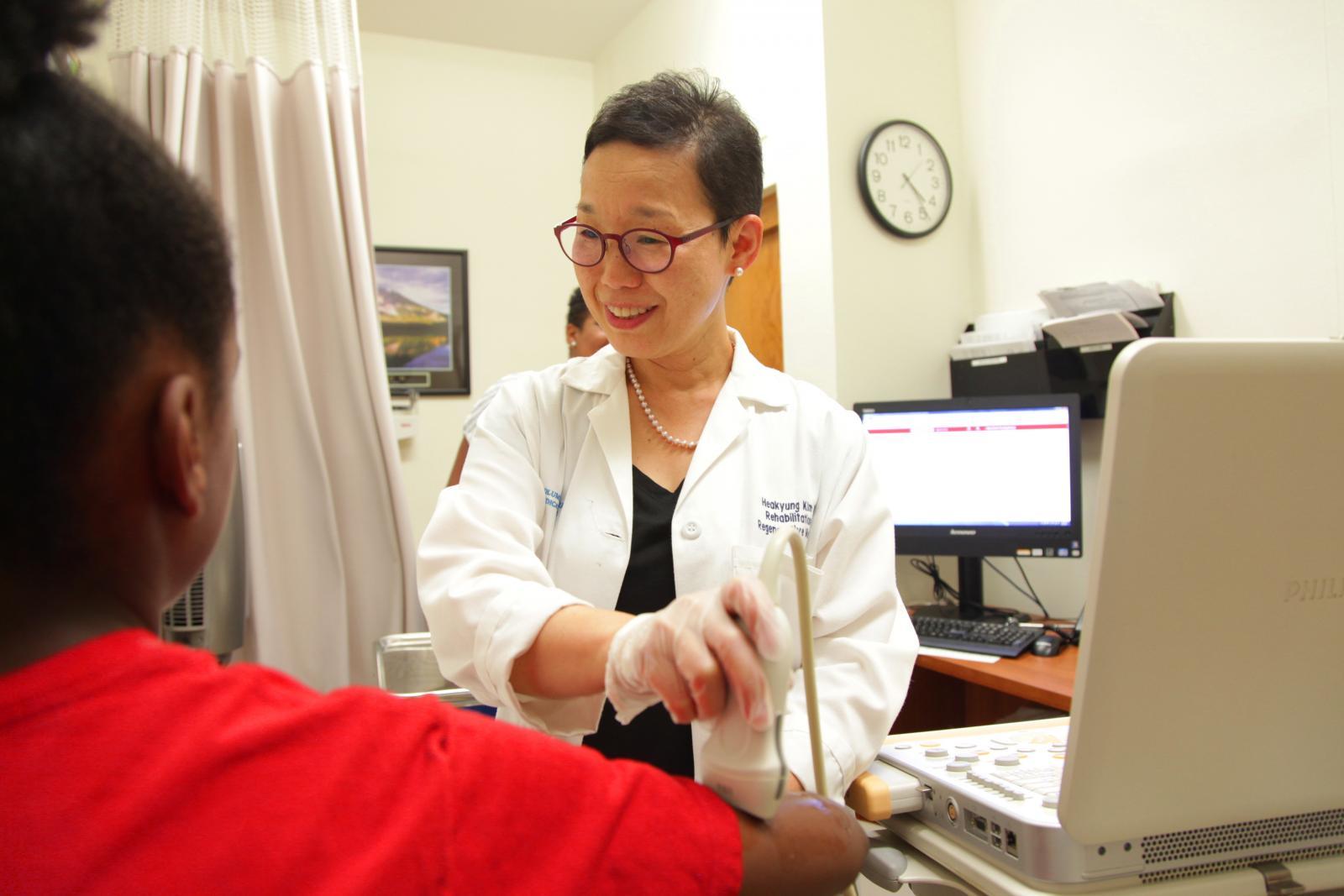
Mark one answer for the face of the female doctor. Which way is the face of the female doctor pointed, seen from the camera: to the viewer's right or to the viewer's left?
to the viewer's left

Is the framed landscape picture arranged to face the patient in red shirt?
yes

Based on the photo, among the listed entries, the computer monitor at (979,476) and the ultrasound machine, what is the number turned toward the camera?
1

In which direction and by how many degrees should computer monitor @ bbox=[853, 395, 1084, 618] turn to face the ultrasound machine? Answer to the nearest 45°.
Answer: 0° — it already faces it

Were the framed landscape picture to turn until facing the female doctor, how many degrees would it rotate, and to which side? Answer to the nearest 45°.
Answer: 0° — it already faces them

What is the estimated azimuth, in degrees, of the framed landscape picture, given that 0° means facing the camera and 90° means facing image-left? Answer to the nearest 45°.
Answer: approximately 0°

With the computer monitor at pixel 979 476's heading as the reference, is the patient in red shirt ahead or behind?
ahead

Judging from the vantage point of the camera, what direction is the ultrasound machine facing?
facing away from the viewer and to the left of the viewer

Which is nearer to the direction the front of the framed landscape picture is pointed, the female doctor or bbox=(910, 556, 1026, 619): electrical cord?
the female doctor

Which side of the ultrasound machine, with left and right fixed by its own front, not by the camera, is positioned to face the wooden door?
front

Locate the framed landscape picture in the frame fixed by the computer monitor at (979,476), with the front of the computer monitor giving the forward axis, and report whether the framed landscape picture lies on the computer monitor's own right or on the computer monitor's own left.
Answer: on the computer monitor's own right

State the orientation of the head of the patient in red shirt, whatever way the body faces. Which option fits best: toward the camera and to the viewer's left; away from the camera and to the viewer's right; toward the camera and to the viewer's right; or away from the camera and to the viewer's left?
away from the camera and to the viewer's right

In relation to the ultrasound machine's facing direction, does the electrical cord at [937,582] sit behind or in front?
in front

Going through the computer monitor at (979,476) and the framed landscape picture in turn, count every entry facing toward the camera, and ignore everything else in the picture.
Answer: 2

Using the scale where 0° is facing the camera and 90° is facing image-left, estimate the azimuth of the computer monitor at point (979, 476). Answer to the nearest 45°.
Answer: approximately 0°
